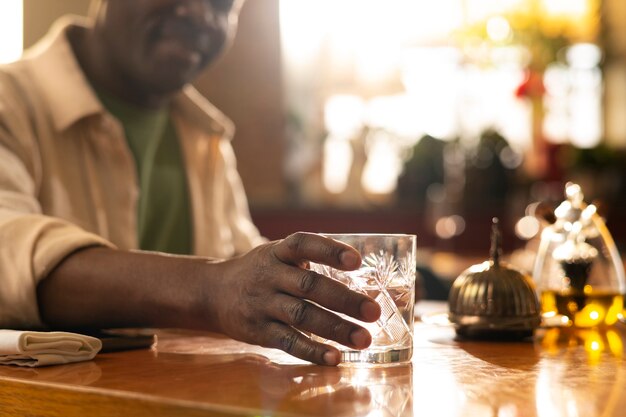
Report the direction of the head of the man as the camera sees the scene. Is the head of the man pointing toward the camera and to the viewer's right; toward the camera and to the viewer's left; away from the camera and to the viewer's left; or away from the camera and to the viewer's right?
toward the camera and to the viewer's right

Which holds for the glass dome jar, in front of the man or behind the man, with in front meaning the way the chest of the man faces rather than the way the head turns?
in front

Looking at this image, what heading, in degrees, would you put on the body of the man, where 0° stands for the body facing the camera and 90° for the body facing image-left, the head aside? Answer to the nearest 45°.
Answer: approximately 315°

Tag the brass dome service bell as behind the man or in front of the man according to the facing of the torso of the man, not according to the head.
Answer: in front
